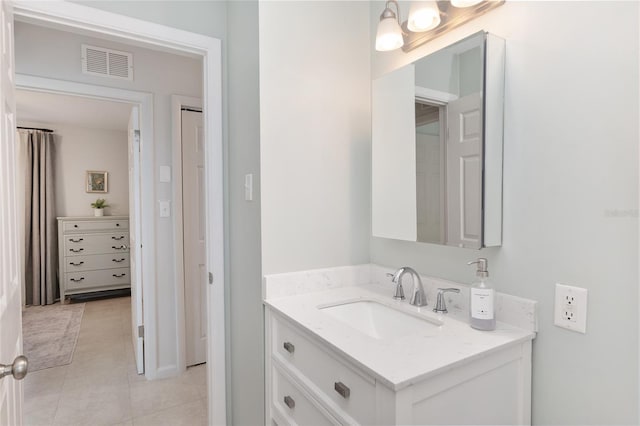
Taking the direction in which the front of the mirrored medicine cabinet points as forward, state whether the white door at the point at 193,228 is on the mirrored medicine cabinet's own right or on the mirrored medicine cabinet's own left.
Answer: on the mirrored medicine cabinet's own right

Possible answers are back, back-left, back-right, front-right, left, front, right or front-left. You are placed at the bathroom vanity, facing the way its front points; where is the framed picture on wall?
right

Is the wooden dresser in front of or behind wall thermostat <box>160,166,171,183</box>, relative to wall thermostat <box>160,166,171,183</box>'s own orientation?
behind

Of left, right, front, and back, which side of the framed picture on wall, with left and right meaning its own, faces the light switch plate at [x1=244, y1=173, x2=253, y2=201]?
front

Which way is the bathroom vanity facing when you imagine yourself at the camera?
facing the viewer and to the left of the viewer

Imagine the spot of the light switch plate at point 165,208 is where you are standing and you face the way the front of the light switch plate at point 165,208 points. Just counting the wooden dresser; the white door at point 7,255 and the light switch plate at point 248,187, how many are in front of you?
2

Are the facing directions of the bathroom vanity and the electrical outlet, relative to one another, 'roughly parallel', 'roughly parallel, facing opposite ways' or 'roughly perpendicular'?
roughly parallel

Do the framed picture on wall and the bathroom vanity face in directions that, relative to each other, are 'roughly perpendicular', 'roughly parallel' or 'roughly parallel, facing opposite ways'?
roughly perpendicular

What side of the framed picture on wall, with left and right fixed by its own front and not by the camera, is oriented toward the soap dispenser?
front

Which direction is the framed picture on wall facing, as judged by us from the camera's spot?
facing the viewer

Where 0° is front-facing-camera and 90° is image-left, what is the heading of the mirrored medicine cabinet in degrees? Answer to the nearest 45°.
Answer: approximately 45°

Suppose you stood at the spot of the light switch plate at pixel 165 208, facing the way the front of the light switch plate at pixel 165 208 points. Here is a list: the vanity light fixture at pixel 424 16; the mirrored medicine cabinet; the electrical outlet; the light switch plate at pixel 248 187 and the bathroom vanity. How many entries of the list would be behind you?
0

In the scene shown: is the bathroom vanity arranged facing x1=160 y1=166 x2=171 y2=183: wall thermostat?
no
